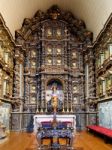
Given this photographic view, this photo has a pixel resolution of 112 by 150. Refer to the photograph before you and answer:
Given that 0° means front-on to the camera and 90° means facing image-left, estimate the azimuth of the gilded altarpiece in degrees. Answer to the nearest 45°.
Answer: approximately 0°
